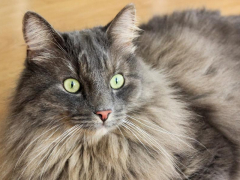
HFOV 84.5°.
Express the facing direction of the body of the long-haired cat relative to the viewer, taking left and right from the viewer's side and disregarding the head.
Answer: facing the viewer and to the left of the viewer
